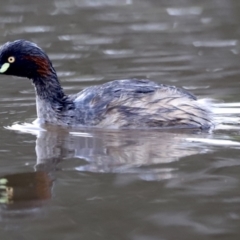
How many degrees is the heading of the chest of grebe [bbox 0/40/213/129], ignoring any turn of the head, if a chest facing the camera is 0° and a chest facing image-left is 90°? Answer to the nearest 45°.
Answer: approximately 90°
